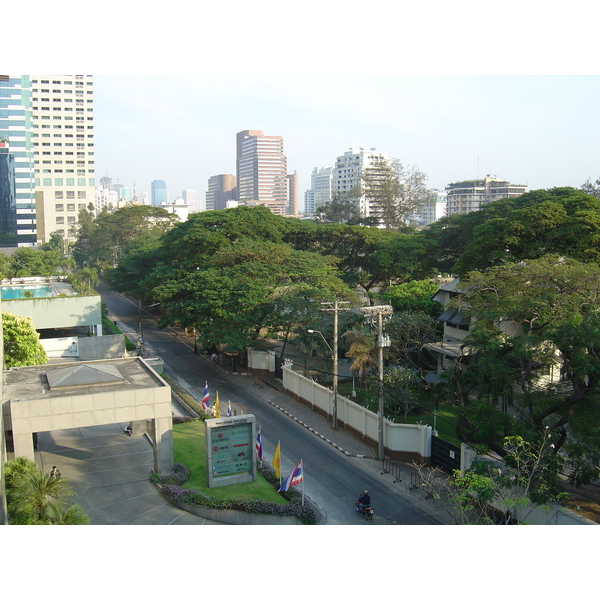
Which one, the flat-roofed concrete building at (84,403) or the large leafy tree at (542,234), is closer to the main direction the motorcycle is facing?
the flat-roofed concrete building

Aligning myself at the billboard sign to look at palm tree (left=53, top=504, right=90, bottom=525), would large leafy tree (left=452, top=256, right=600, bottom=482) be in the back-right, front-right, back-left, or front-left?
back-left

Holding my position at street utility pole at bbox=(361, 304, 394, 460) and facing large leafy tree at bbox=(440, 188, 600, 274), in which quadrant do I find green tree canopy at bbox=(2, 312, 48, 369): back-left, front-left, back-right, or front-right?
back-left
